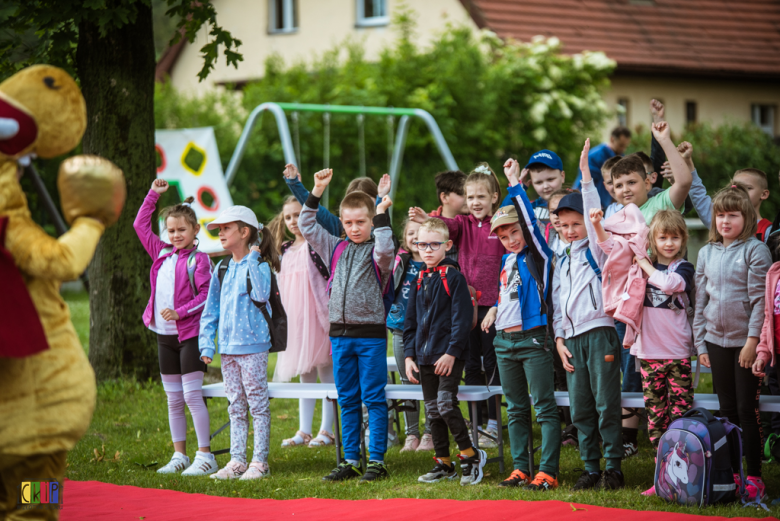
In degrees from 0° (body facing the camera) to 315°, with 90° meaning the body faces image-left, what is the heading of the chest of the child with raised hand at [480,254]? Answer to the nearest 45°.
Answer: approximately 0°

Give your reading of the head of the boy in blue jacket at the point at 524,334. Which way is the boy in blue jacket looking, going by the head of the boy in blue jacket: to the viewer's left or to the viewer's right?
to the viewer's left

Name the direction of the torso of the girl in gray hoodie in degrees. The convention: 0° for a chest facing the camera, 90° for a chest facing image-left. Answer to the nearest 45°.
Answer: approximately 45°

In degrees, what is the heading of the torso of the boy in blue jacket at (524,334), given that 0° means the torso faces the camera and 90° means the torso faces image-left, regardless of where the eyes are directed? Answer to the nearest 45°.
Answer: approximately 45°

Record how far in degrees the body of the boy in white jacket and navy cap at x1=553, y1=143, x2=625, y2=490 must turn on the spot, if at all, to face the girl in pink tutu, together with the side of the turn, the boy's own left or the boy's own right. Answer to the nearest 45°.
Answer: approximately 90° to the boy's own right

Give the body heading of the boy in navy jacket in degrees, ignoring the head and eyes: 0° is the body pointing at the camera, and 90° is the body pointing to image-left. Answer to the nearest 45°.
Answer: approximately 45°
